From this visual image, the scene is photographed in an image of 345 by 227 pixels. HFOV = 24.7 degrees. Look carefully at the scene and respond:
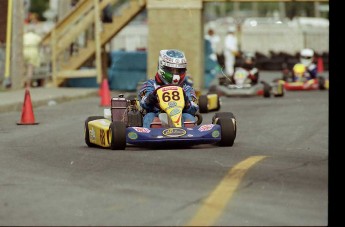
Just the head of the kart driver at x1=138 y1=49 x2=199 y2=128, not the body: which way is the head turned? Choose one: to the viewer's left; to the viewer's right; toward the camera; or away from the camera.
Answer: toward the camera

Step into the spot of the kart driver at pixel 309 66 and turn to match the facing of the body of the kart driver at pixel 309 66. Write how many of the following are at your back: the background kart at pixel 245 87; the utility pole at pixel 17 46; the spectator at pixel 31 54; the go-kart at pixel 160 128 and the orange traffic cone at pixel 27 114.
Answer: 0

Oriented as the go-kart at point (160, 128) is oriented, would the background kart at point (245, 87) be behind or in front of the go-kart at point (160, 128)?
behind

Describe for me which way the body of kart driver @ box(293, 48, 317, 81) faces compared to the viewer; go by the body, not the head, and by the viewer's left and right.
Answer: facing the viewer and to the left of the viewer

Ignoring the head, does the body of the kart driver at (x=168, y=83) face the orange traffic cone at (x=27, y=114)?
no

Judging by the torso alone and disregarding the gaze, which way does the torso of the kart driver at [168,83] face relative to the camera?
toward the camera

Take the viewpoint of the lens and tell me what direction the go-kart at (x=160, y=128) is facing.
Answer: facing the viewer

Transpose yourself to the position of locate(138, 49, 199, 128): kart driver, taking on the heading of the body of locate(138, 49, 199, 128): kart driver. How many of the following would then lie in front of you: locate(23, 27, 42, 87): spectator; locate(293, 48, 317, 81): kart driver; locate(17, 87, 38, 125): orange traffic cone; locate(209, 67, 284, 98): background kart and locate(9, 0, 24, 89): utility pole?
0

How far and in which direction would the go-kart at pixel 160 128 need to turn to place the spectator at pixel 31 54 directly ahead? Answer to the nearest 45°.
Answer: approximately 180°

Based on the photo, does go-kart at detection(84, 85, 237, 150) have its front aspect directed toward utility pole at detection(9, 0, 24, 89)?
no

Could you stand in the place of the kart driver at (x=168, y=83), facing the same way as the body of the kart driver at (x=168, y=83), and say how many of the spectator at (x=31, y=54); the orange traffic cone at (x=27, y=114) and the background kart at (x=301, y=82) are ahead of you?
0

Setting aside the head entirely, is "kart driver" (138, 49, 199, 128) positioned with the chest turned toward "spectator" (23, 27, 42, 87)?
no
